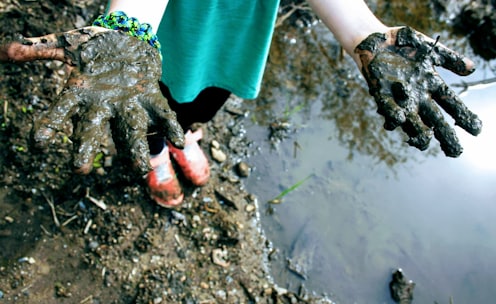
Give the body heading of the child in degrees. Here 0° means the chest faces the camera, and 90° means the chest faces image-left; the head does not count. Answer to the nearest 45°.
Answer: approximately 0°
